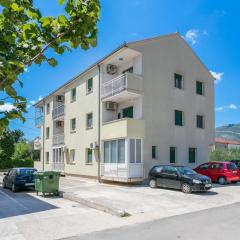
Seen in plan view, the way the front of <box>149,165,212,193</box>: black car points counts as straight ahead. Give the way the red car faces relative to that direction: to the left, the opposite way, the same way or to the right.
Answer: the opposite way

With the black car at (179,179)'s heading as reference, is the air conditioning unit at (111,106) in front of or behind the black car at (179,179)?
behind

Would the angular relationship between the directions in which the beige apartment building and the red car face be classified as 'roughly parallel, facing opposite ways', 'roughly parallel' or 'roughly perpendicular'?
roughly perpendicular

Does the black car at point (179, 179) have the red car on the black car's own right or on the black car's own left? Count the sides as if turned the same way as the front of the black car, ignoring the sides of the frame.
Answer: on the black car's own left

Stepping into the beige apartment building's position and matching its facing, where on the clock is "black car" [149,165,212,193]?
The black car is roughly at 10 o'clock from the beige apartment building.

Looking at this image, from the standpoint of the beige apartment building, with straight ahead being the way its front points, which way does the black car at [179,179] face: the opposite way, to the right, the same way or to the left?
to the left

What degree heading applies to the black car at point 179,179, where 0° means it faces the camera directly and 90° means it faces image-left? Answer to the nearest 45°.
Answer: approximately 315°

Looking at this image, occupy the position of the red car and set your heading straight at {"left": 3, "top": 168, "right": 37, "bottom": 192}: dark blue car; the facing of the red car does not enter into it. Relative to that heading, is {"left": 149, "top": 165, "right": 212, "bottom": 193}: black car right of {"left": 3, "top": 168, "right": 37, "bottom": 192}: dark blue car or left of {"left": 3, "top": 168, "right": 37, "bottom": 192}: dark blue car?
left

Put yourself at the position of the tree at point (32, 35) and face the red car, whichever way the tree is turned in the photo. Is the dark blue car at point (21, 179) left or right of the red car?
left

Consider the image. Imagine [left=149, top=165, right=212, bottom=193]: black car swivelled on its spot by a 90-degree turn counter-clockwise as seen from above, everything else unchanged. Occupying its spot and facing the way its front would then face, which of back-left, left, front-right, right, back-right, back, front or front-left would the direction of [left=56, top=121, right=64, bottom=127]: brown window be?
left
